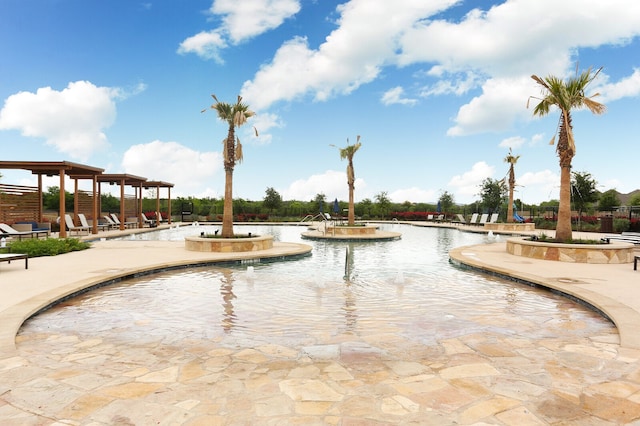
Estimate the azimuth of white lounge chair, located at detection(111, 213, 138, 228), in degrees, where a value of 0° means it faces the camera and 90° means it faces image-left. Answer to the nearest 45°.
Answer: approximately 270°

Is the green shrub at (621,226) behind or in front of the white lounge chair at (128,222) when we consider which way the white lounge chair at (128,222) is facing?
in front

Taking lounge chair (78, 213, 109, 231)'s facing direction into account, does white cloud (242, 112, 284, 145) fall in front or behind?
in front

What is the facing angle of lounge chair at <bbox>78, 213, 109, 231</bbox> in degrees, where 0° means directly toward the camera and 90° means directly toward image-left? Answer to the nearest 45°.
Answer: approximately 270°

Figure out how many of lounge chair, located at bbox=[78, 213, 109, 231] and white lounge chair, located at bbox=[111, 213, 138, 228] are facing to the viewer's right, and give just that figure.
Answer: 2

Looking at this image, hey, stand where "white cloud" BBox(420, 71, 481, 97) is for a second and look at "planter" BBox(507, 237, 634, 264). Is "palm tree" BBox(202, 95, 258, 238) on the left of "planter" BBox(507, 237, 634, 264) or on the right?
right

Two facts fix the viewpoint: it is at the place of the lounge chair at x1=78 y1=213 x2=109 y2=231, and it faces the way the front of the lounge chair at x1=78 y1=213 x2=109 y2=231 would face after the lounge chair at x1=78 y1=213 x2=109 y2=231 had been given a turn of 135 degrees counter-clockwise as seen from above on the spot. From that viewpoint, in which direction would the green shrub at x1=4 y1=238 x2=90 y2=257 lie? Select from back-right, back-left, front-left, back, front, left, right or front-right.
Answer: back-left

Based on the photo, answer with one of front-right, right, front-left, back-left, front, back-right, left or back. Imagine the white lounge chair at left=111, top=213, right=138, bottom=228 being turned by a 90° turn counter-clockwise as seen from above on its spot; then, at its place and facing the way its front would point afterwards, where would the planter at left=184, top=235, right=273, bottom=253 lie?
back

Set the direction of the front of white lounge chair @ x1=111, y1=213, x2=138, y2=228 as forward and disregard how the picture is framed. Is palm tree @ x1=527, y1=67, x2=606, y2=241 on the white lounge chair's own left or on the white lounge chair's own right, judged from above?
on the white lounge chair's own right
